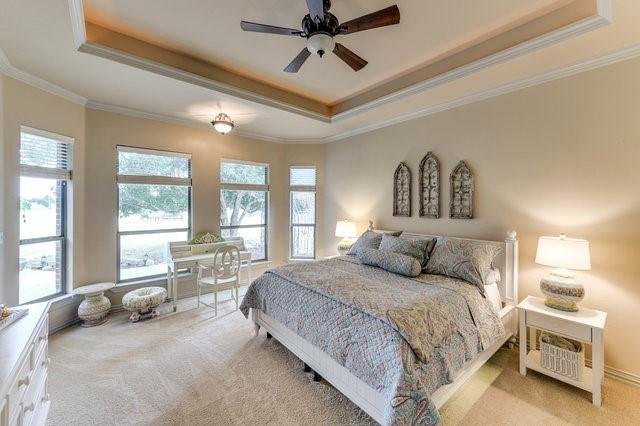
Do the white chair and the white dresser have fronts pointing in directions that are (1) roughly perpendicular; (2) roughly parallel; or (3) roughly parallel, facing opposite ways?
roughly perpendicular

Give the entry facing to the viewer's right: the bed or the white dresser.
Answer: the white dresser

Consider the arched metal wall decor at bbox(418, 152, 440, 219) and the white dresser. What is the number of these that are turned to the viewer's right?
1

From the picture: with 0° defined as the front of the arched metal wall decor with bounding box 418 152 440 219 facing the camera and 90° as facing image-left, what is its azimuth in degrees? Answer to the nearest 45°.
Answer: approximately 45°

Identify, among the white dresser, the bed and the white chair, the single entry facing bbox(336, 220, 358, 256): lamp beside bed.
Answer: the white dresser

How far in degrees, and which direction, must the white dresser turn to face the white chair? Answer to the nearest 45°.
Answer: approximately 45° to its left

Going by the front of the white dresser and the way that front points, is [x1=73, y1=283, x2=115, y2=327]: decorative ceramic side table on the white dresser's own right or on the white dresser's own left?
on the white dresser's own left

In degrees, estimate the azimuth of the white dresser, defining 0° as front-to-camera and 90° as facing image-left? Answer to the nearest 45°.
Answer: approximately 270°

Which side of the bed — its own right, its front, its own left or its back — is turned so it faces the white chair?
right
